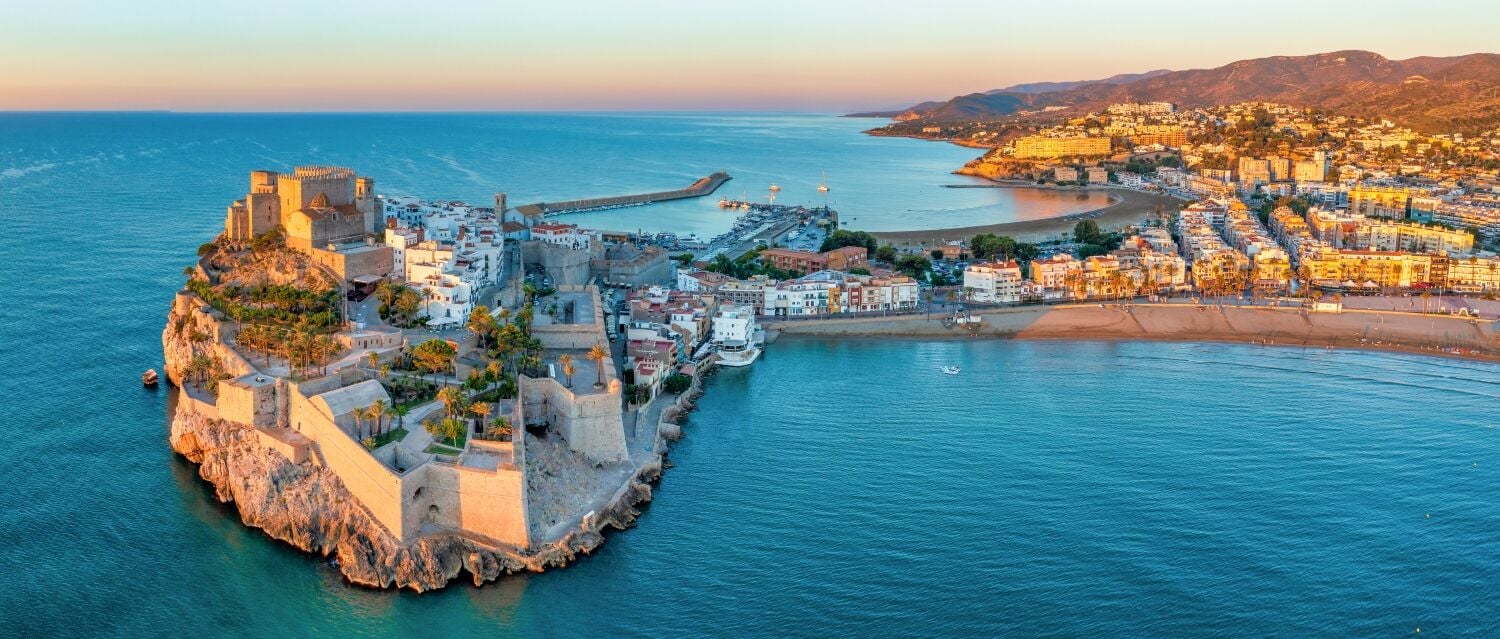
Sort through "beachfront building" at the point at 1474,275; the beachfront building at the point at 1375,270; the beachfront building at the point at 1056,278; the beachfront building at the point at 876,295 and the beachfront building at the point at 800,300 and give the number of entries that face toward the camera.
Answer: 5

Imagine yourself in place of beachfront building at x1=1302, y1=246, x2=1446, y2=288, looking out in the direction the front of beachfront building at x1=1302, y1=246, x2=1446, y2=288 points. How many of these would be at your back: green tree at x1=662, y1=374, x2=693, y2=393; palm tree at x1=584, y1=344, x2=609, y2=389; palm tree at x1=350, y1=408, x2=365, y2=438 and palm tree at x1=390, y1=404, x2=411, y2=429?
0

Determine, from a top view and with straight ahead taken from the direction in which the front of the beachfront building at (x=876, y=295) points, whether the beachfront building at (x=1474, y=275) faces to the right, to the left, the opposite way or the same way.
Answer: the same way

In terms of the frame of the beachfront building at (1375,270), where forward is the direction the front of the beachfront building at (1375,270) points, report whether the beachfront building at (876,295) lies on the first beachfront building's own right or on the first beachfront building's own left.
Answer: on the first beachfront building's own right

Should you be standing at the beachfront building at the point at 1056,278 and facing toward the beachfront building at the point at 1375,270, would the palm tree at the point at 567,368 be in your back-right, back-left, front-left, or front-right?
back-right

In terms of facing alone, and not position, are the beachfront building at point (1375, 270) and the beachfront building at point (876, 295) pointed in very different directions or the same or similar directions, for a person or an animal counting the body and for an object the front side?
same or similar directions

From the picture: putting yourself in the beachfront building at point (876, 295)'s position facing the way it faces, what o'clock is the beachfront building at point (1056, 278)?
the beachfront building at point (1056, 278) is roughly at 8 o'clock from the beachfront building at point (876, 295).

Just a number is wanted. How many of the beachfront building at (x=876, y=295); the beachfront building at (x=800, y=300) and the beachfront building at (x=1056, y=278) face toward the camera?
3

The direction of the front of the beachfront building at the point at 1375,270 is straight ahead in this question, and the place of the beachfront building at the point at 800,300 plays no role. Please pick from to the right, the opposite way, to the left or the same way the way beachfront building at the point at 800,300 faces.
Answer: the same way

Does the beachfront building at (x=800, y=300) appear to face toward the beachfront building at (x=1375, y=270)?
no

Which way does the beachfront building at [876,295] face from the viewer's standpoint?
toward the camera

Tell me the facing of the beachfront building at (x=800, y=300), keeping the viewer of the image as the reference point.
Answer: facing the viewer

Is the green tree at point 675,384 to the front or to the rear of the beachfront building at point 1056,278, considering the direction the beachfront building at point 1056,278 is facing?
to the front

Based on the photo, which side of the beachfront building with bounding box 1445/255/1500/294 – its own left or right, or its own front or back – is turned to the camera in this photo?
front

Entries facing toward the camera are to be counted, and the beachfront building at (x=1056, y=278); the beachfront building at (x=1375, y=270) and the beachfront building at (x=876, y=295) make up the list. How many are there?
3

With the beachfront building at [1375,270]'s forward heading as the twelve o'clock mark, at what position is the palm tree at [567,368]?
The palm tree is roughly at 1 o'clock from the beachfront building.
